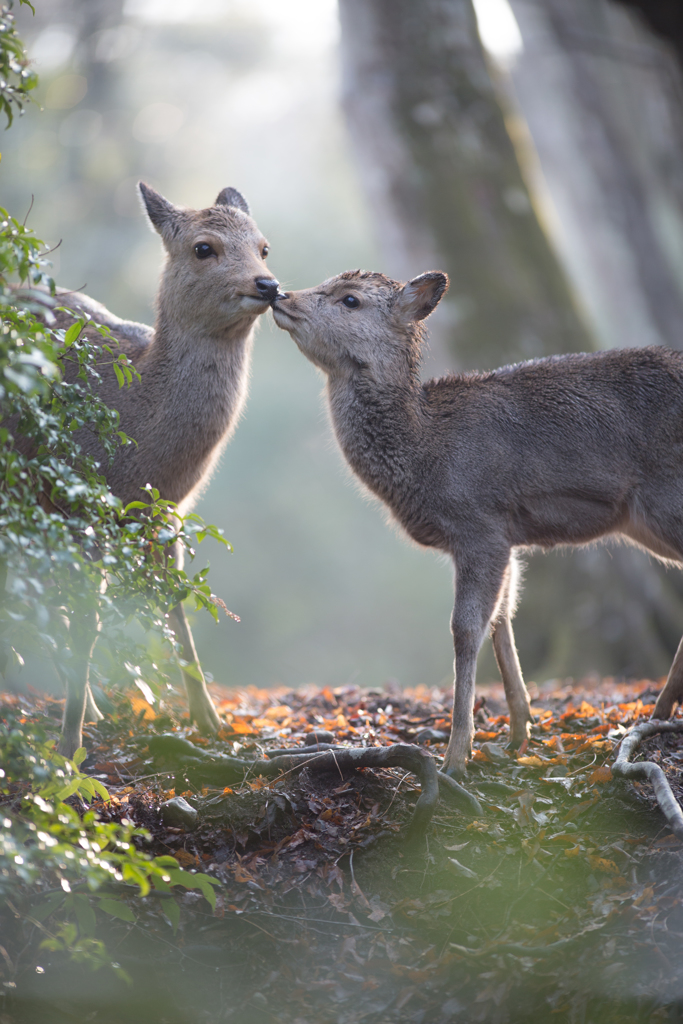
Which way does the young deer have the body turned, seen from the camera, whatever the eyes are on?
to the viewer's left

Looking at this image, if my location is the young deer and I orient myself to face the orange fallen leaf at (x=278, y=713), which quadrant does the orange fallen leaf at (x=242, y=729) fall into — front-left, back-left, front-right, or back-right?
front-left

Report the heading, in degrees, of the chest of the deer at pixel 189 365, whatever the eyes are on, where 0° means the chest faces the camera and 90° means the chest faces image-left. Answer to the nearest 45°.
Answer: approximately 315°

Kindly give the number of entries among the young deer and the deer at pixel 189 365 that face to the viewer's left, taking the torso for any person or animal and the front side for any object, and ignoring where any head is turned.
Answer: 1

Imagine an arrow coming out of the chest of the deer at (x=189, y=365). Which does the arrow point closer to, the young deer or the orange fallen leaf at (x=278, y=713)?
the young deer

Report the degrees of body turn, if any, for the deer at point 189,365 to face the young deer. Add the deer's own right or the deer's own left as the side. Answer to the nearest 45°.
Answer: approximately 45° to the deer's own left
